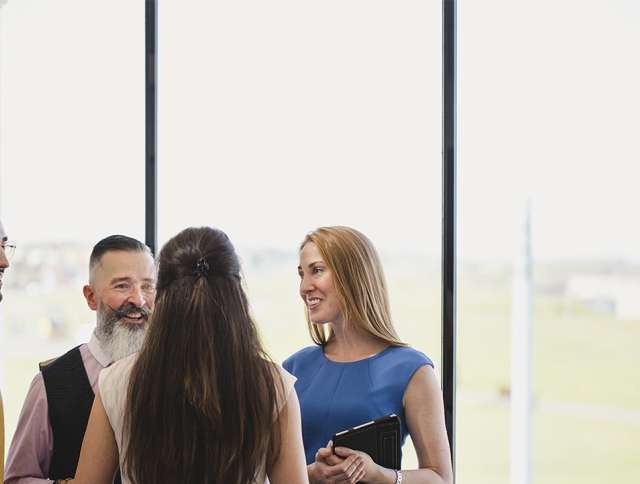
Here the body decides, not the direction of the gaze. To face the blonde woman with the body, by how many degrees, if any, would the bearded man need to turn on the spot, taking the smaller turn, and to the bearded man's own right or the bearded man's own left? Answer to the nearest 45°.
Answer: approximately 45° to the bearded man's own left

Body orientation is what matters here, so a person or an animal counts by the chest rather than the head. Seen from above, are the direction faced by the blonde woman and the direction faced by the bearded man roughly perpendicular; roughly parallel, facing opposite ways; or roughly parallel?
roughly perpendicular

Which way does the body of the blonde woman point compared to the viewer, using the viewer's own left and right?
facing the viewer and to the left of the viewer

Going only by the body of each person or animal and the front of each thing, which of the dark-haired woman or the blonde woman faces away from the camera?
the dark-haired woman

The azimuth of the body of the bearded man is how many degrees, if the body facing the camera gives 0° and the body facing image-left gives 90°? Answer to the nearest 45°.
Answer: approximately 315°

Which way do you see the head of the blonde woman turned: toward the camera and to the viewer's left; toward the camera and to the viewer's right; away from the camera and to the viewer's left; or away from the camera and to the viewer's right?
toward the camera and to the viewer's left

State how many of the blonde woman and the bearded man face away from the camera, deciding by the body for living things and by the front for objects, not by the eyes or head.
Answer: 0

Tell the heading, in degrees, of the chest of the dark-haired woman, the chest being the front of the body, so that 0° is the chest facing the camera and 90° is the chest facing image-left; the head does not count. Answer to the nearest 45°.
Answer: approximately 180°

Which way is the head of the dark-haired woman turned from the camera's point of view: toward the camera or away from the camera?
away from the camera

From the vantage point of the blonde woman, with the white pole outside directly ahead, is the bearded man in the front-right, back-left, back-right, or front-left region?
back-left

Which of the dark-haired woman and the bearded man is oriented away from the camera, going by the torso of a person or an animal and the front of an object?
the dark-haired woman

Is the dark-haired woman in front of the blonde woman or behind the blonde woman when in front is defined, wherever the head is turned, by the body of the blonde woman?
in front

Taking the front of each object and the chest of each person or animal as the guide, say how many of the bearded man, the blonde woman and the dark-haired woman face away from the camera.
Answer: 1
